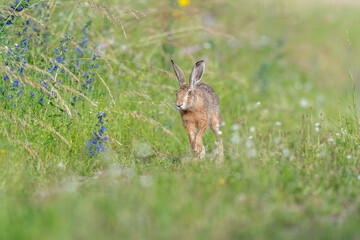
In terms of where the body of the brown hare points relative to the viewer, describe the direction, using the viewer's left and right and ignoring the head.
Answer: facing the viewer and to the left of the viewer

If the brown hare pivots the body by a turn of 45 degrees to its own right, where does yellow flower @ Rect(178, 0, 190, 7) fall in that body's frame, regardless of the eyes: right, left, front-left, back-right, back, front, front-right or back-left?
right

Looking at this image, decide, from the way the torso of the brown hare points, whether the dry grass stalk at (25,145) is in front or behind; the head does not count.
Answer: in front
